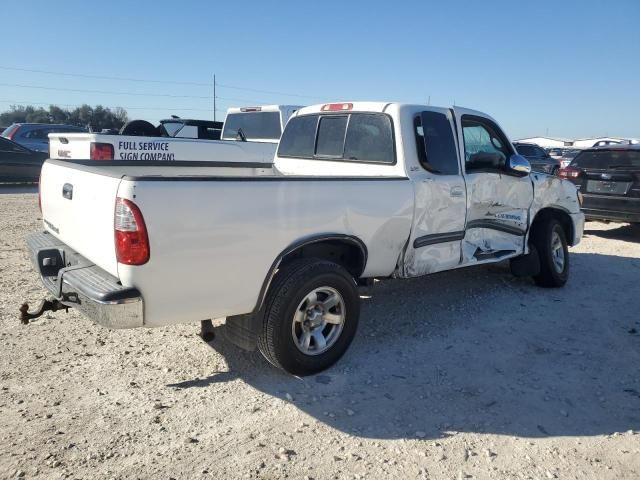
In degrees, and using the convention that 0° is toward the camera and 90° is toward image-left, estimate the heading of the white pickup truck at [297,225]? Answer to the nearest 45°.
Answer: approximately 225°

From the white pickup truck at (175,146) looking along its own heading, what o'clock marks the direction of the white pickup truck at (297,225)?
the white pickup truck at (297,225) is roughly at 4 o'clock from the white pickup truck at (175,146).

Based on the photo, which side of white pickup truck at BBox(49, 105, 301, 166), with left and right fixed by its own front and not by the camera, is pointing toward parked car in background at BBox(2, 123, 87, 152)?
left

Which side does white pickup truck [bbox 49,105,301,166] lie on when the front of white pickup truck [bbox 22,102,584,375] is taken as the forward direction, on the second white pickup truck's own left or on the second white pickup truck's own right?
on the second white pickup truck's own left

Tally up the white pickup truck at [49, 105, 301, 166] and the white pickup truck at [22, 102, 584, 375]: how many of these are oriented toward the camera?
0

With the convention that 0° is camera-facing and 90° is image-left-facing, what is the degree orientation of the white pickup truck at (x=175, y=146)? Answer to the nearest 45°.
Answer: approximately 225°

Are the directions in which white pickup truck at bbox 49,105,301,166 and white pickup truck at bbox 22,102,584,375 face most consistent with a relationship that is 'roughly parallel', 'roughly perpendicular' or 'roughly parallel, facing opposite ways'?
roughly parallel

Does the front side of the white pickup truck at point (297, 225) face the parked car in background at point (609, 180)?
yes

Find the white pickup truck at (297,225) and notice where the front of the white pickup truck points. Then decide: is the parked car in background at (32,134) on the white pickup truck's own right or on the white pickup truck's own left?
on the white pickup truck's own left

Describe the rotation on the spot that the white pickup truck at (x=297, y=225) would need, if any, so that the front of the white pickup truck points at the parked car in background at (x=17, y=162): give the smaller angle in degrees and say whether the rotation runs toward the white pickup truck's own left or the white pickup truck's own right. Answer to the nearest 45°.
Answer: approximately 90° to the white pickup truck's own left
